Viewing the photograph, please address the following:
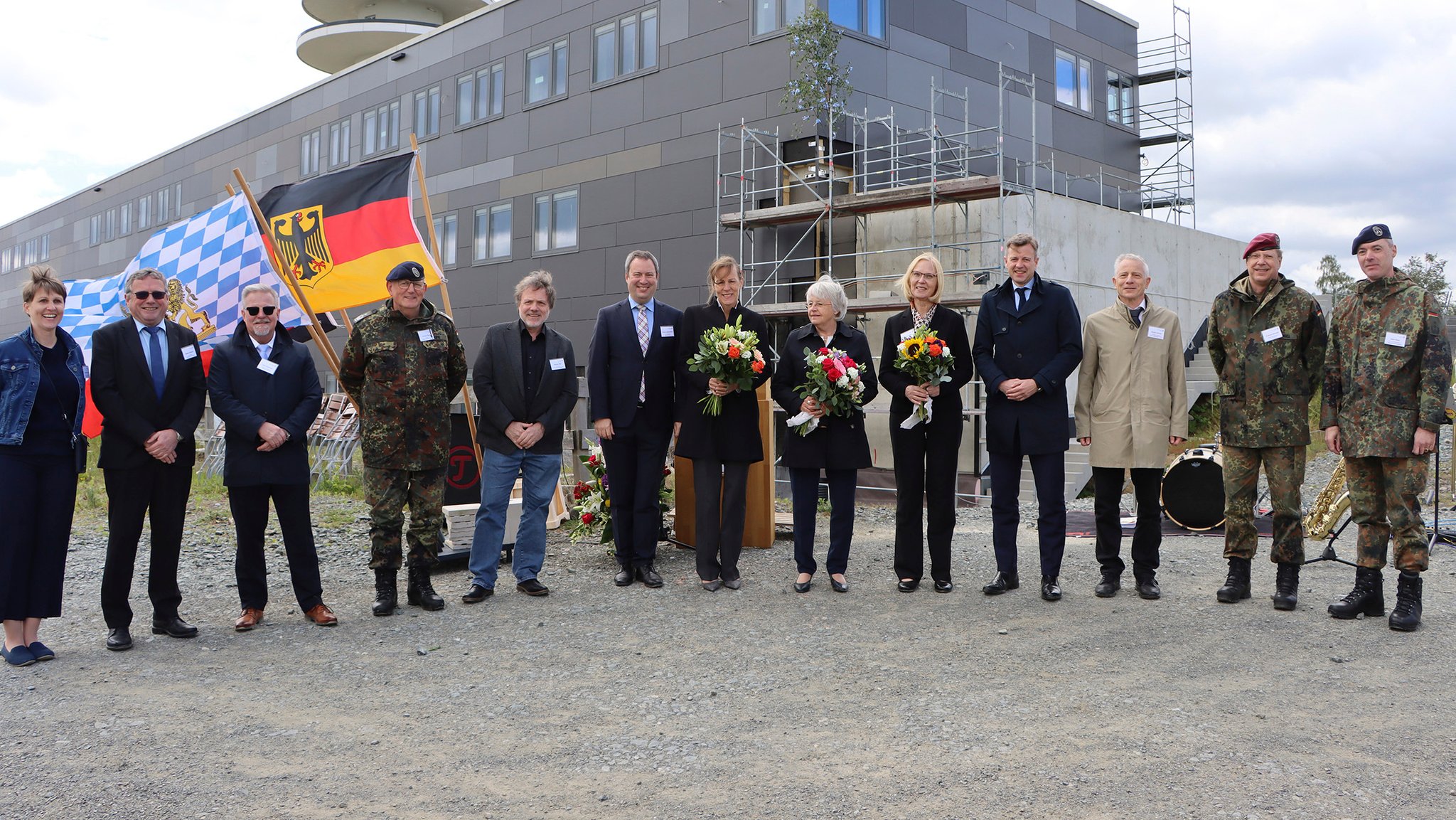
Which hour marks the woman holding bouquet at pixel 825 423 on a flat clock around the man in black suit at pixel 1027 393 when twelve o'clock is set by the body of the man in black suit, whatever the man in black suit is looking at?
The woman holding bouquet is roughly at 3 o'clock from the man in black suit.

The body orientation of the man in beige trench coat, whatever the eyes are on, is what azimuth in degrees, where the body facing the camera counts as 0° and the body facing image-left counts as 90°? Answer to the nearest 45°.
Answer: approximately 0°

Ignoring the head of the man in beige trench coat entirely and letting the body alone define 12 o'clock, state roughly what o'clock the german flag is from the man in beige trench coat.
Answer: The german flag is roughly at 3 o'clock from the man in beige trench coat.

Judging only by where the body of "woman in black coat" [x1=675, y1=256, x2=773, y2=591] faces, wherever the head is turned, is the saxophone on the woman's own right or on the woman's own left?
on the woman's own left

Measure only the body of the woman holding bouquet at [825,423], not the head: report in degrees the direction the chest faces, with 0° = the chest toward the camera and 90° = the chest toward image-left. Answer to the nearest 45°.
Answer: approximately 0°

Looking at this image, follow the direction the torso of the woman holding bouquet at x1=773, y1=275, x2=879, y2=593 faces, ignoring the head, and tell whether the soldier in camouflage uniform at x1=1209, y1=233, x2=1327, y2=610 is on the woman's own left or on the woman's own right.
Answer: on the woman's own left
